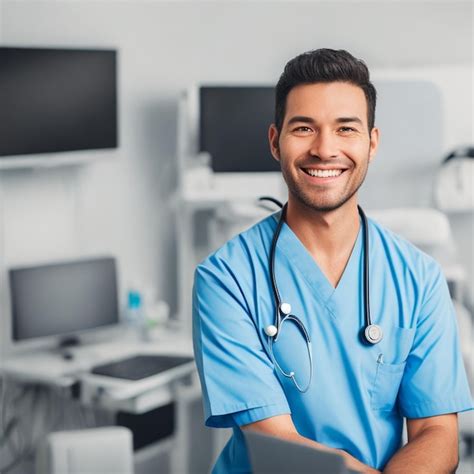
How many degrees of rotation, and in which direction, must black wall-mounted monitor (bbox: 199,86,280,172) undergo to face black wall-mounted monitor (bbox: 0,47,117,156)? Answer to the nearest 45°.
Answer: approximately 45° to its right

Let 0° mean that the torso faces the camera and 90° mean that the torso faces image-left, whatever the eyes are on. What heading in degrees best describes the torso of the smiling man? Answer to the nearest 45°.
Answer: approximately 0°

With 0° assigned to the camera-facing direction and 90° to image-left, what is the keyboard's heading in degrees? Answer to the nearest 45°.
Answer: approximately 315°

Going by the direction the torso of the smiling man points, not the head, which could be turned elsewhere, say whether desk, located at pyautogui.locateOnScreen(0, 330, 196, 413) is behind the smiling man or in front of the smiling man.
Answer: behind

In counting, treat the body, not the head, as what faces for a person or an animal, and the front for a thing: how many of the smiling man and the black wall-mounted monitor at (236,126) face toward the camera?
2

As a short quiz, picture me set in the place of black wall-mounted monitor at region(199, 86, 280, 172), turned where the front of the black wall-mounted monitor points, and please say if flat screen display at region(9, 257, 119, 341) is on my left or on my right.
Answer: on my right

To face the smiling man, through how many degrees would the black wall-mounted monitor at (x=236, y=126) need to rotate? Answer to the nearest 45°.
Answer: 0° — it already faces them

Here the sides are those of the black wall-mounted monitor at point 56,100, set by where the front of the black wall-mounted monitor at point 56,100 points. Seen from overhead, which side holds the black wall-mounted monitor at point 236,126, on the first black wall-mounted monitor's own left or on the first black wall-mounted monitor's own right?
on the first black wall-mounted monitor's own left

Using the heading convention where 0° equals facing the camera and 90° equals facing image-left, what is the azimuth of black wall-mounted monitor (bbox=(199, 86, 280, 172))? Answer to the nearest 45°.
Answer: approximately 0°
